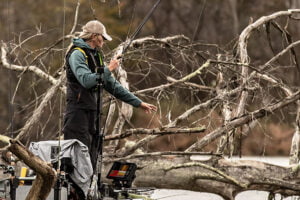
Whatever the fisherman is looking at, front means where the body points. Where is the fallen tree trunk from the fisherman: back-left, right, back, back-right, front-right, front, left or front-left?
front-left

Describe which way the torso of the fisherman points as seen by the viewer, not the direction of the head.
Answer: to the viewer's right

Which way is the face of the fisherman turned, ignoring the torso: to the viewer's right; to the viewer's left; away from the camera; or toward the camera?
to the viewer's right

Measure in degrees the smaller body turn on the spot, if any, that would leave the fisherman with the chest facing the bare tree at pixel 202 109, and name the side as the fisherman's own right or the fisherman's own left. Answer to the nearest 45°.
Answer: approximately 45° to the fisherman's own left
